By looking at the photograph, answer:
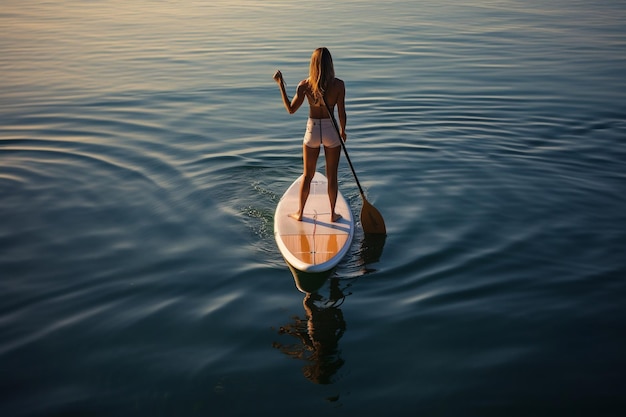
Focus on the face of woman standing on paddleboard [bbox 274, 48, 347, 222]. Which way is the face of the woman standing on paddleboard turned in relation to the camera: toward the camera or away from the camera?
away from the camera

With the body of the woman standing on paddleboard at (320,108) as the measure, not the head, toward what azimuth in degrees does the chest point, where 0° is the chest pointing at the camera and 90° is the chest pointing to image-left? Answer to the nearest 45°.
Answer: approximately 180°
